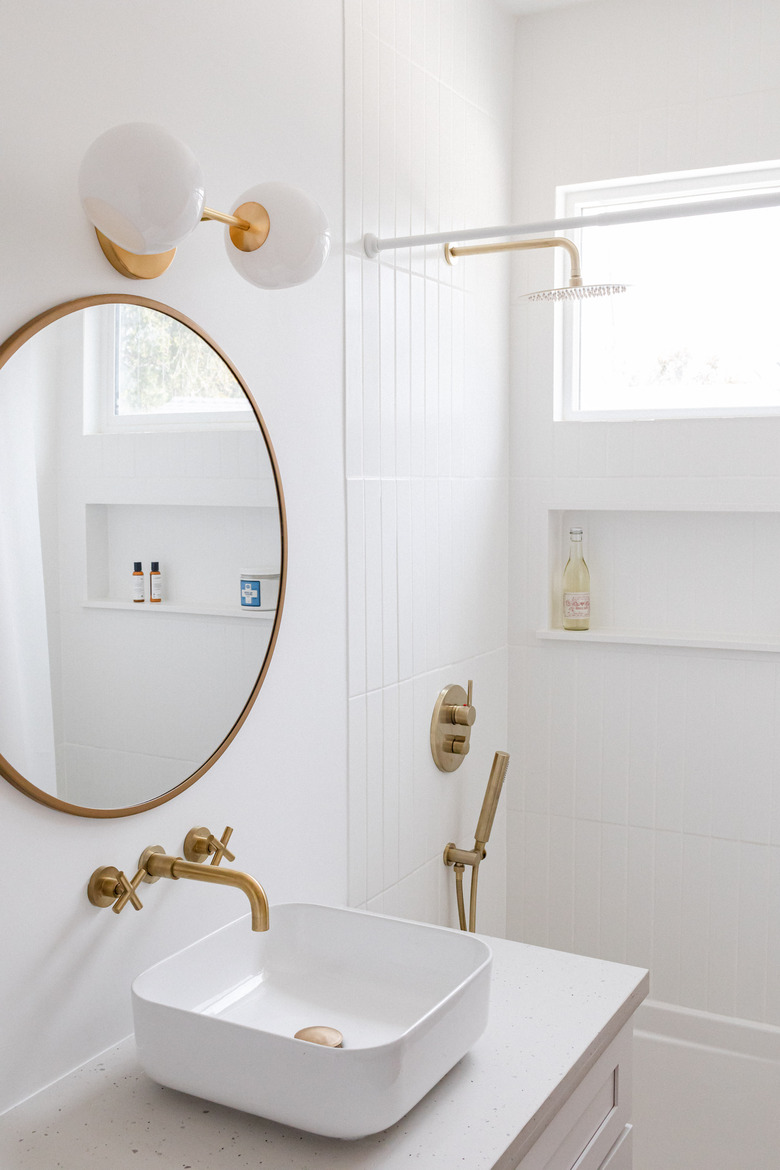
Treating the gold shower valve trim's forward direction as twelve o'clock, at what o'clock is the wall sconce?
The wall sconce is roughly at 2 o'clock from the gold shower valve trim.

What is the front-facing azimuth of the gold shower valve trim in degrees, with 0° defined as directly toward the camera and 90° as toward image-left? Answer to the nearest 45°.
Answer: approximately 315°

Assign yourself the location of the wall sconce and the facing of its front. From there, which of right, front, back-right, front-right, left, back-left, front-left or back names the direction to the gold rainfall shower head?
left

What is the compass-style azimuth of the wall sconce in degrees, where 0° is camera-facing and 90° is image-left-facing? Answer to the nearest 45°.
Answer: approximately 315°

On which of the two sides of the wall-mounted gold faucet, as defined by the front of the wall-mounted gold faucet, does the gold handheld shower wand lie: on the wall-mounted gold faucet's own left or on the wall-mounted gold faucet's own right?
on the wall-mounted gold faucet's own left

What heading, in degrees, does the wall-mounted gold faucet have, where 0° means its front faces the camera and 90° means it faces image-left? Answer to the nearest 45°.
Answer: approximately 315°

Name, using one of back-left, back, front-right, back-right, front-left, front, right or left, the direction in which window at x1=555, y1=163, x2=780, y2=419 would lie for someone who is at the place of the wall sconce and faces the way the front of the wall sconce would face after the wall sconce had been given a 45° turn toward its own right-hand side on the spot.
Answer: back-left

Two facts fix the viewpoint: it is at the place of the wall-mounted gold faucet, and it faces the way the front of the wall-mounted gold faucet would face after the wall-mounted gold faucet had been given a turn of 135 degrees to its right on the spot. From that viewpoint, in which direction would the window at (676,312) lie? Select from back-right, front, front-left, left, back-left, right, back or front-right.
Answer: back-right
